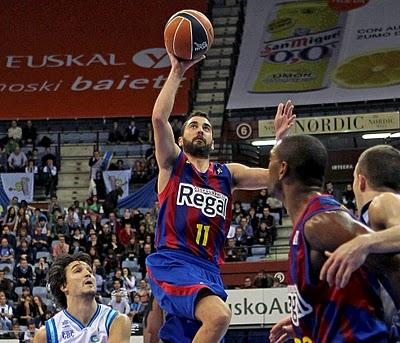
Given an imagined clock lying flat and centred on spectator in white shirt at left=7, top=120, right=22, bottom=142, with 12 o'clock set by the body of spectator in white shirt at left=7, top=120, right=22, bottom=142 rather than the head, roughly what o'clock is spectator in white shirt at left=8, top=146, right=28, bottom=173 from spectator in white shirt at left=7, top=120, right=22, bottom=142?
spectator in white shirt at left=8, top=146, right=28, bottom=173 is roughly at 12 o'clock from spectator in white shirt at left=7, top=120, right=22, bottom=142.

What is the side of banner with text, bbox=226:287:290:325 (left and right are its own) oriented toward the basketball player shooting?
front

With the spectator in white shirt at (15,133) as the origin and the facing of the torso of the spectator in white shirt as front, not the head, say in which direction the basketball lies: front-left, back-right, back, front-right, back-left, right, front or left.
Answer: front

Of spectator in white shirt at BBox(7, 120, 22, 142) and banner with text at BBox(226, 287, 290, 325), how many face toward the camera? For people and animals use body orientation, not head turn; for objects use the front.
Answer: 2

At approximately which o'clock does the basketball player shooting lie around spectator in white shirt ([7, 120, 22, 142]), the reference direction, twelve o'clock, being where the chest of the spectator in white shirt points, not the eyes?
The basketball player shooting is roughly at 12 o'clock from the spectator in white shirt.

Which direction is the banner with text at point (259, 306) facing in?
toward the camera

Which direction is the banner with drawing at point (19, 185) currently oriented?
toward the camera

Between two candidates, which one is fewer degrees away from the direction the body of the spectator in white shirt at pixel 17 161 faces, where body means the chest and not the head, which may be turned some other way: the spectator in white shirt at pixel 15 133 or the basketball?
the basketball

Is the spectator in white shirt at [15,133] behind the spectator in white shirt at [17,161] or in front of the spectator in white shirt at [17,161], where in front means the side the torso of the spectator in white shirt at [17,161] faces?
behind

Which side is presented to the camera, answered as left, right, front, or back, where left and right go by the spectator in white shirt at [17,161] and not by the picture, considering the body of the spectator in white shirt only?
front
